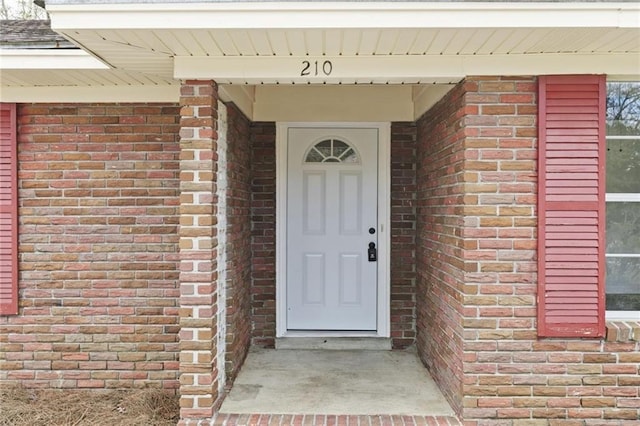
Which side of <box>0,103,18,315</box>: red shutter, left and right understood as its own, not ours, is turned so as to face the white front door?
left

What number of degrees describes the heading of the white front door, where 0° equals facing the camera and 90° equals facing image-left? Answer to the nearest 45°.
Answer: approximately 0°

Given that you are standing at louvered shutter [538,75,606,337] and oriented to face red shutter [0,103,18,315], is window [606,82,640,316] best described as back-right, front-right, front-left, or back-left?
back-right

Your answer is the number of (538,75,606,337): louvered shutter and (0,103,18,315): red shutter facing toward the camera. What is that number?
2

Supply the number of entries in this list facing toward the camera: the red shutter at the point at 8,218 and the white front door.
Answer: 2

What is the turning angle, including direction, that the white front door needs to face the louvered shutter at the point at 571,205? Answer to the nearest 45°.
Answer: approximately 45° to its left

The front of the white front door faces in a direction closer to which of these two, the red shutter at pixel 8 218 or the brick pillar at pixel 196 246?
the brick pillar

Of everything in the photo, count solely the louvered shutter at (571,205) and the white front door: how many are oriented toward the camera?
2

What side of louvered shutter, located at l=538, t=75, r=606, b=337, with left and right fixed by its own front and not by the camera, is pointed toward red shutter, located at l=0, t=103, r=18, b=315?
right

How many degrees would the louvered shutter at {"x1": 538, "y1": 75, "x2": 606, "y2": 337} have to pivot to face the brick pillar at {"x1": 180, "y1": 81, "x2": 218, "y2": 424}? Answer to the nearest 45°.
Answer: approximately 45° to its right

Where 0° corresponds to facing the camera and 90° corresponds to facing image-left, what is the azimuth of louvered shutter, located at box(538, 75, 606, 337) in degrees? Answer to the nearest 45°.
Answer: approximately 0°

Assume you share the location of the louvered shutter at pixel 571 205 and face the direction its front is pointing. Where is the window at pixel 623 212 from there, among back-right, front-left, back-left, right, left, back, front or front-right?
back-left
